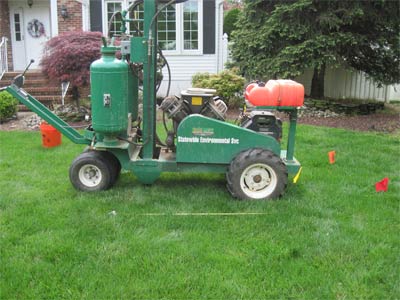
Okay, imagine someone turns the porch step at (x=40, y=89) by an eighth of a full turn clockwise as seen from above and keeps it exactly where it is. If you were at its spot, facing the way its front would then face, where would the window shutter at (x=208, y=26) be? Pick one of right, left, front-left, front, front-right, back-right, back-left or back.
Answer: back-left

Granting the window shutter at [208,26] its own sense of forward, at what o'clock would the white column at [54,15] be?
The white column is roughly at 3 o'clock from the window shutter.

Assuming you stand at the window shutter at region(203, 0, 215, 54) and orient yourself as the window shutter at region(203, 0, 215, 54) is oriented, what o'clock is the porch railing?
The porch railing is roughly at 3 o'clock from the window shutter.

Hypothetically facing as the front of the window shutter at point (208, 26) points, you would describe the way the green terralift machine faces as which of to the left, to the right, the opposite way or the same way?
to the right

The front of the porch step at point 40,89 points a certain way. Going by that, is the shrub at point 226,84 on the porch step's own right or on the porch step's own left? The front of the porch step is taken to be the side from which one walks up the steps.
on the porch step's own left

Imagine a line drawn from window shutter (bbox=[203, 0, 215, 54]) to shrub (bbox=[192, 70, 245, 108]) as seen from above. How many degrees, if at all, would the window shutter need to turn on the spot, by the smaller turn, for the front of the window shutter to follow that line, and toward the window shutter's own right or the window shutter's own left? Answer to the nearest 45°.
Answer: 0° — it already faces it

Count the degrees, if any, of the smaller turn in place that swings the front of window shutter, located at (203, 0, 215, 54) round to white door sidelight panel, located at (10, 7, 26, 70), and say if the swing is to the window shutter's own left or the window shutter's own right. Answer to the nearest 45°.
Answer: approximately 90° to the window shutter's own right

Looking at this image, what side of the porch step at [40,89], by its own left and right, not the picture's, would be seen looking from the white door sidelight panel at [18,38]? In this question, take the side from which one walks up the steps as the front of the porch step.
back

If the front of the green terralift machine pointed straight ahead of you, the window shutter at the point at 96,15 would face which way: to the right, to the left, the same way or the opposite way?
to the left

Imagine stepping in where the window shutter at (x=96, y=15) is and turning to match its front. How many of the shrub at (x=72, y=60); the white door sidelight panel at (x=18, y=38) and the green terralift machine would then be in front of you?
2

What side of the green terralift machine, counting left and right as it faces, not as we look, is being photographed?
left
